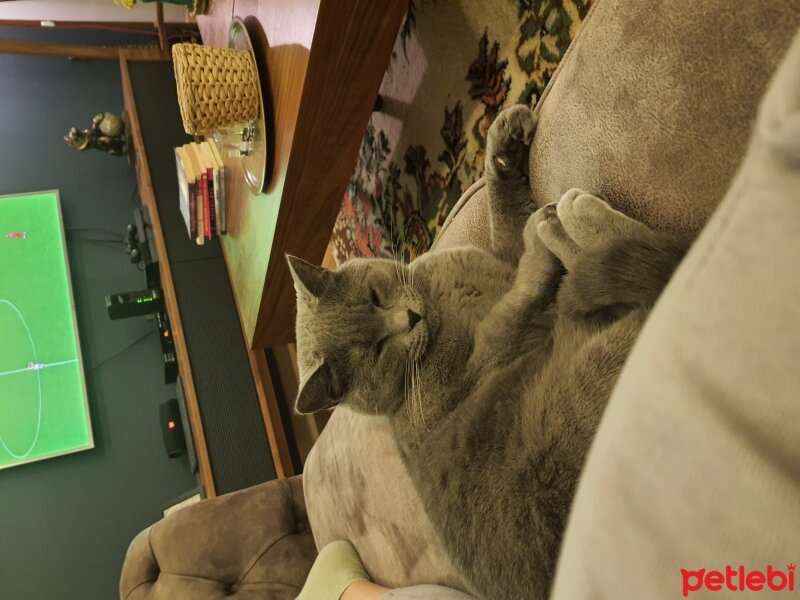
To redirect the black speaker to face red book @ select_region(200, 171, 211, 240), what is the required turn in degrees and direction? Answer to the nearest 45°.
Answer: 0° — it already faces it

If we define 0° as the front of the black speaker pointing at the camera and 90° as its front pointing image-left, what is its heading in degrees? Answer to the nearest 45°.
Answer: approximately 0°

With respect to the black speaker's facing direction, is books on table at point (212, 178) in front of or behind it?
in front

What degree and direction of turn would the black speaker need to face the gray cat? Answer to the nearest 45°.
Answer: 0° — it already faces it

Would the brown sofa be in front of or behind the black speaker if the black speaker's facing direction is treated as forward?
in front
